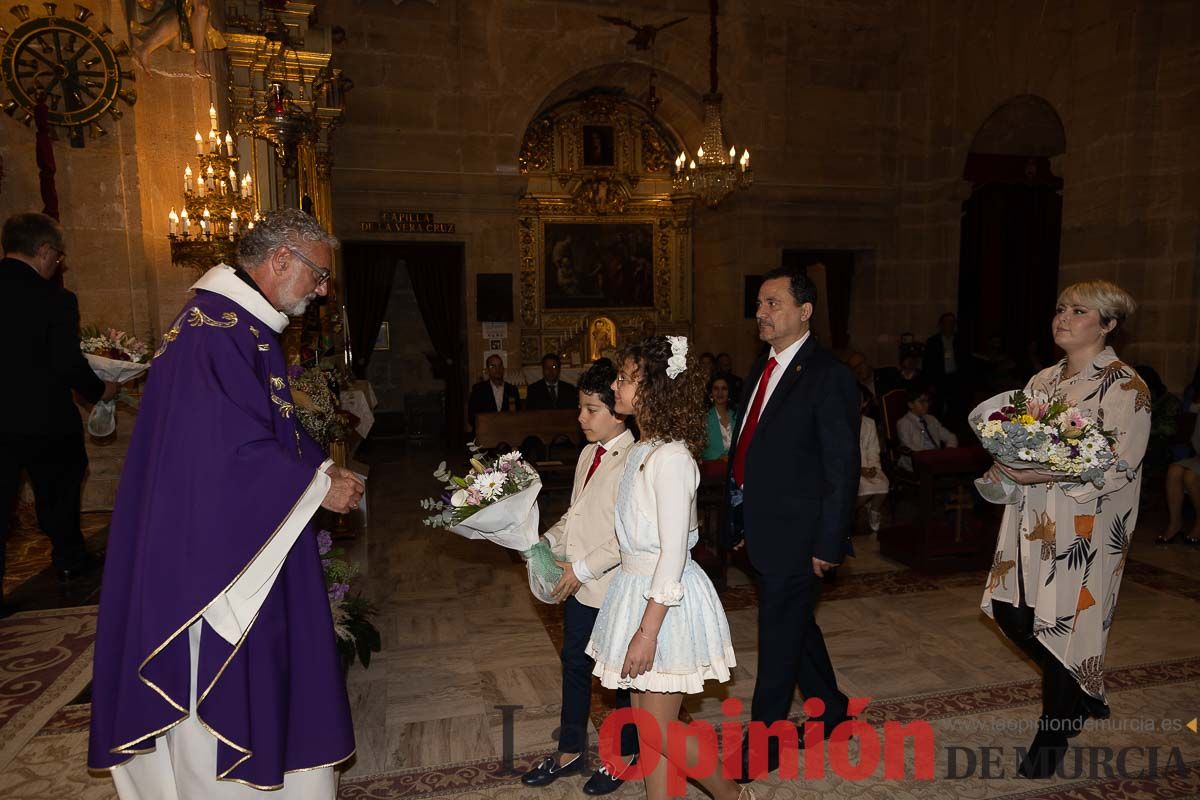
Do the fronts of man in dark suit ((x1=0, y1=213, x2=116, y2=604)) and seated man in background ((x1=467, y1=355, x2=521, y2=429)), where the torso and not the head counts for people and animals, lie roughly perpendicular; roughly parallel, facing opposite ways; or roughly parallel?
roughly parallel, facing opposite ways

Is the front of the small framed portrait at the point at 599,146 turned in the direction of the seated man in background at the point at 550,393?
yes

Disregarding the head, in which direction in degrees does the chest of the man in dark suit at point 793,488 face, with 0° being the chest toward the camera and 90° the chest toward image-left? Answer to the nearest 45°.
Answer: approximately 45°

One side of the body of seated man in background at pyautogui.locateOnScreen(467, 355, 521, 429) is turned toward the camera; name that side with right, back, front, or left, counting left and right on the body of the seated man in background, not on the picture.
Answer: front

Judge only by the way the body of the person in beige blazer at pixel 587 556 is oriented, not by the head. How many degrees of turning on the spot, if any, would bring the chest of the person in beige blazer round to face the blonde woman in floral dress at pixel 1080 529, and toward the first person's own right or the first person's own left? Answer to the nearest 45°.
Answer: approximately 135° to the first person's own left

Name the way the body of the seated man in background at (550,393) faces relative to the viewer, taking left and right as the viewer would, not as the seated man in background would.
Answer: facing the viewer

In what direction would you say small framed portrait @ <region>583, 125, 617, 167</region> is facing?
toward the camera

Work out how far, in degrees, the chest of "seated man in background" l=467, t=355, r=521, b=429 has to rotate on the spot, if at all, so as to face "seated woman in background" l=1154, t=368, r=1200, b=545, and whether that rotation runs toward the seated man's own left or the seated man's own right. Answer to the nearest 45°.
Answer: approximately 45° to the seated man's own left

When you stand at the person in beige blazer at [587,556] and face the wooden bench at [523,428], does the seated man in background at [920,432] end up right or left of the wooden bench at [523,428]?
right

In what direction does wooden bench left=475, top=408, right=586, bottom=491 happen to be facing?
toward the camera

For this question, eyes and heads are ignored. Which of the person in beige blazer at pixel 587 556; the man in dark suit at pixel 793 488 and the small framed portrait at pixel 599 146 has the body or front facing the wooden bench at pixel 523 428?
the small framed portrait

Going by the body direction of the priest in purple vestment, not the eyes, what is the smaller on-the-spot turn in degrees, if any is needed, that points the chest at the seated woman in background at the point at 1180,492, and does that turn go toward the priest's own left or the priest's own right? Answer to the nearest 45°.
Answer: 0° — they already face them

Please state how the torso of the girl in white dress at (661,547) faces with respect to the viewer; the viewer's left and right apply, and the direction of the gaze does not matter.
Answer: facing to the left of the viewer

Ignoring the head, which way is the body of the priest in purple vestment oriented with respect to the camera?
to the viewer's right

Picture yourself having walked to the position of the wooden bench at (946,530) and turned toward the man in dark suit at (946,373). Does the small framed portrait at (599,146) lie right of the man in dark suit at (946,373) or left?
left

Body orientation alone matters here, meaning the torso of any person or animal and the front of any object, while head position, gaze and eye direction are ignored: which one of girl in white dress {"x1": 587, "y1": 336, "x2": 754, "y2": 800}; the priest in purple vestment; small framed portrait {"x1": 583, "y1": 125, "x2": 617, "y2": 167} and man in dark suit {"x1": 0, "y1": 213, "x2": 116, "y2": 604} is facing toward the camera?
the small framed portrait
